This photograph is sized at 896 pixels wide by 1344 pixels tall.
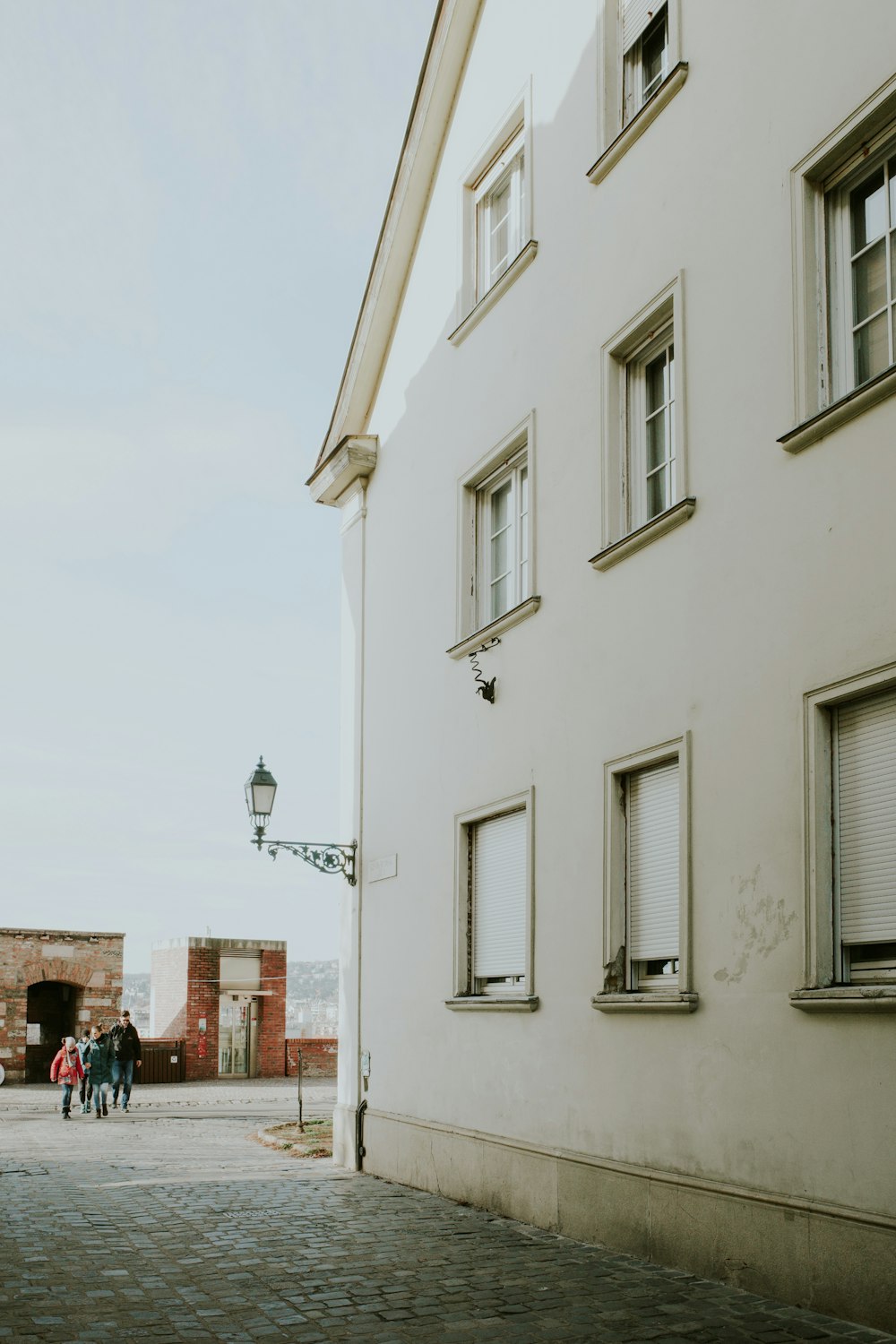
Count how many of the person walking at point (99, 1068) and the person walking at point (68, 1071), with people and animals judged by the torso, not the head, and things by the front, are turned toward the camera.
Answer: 2

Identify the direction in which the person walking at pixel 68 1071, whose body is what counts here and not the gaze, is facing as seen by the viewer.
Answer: toward the camera

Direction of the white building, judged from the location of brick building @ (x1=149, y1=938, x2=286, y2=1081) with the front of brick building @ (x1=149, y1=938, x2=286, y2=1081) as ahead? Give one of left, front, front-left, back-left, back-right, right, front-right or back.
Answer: front

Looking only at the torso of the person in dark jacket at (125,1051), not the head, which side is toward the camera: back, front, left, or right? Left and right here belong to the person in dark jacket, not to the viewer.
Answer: front

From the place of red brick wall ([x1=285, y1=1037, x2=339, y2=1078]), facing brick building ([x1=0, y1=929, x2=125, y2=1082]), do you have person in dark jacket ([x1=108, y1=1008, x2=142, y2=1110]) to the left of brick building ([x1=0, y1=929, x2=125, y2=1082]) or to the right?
left

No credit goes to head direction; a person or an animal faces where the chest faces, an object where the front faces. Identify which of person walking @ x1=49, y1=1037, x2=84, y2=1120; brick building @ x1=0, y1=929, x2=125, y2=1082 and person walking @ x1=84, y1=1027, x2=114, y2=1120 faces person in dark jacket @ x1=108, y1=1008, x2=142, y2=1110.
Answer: the brick building

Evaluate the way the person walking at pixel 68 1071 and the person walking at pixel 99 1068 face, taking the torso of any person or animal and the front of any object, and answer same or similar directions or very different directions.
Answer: same or similar directions

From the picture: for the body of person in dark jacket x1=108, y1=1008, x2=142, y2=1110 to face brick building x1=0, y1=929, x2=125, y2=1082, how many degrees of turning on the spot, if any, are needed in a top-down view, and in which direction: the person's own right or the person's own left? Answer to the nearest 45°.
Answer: approximately 180°

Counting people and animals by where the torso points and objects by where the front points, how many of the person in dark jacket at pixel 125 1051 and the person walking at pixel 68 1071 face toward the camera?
2

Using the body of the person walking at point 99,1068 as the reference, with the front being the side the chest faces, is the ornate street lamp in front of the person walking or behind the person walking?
in front

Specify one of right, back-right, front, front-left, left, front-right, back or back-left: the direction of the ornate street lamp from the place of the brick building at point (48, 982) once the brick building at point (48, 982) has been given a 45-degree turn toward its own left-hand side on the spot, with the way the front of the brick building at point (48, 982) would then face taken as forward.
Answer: front-right

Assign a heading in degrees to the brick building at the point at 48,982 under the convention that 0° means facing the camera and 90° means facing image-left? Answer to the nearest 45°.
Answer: approximately 0°
